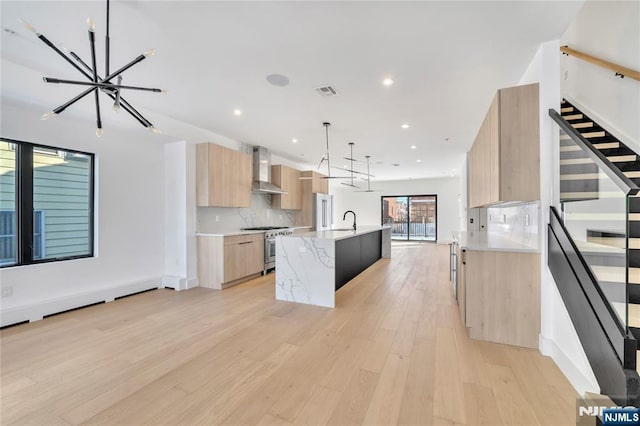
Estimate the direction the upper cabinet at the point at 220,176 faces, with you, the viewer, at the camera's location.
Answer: facing the viewer and to the right of the viewer

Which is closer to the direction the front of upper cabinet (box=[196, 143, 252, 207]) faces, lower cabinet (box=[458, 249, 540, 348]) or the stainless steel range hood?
the lower cabinet

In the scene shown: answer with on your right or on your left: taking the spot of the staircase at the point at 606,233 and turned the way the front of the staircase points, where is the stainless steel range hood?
on your right

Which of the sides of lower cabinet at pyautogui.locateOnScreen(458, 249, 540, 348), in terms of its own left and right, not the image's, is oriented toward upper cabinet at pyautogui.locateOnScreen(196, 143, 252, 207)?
front

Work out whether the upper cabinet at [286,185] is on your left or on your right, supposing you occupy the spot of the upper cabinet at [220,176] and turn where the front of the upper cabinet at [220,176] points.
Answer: on your left

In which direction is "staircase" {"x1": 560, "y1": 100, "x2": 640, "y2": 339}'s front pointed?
toward the camera

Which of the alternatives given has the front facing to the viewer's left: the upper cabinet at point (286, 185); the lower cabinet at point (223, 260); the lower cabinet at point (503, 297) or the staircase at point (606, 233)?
the lower cabinet at point (503, 297)

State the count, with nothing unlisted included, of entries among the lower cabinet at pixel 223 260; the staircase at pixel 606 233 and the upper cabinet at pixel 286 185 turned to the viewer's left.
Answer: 0

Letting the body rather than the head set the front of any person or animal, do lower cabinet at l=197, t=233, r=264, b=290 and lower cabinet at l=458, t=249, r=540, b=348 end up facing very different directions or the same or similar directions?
very different directions

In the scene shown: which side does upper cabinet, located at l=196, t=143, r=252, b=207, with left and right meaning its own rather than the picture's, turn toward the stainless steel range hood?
left

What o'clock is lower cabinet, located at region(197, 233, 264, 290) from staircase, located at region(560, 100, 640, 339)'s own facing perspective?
The lower cabinet is roughly at 3 o'clock from the staircase.

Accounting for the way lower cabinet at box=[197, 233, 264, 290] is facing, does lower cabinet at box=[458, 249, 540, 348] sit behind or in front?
in front

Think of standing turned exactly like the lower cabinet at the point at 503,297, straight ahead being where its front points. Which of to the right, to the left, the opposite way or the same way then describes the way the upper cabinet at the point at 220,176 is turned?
the opposite way

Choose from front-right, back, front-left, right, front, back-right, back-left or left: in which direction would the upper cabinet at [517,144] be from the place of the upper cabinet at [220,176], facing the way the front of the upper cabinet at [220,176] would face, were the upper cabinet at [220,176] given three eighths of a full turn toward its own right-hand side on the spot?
back-left

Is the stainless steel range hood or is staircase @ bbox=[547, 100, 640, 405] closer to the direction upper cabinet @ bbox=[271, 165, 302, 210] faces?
the staircase

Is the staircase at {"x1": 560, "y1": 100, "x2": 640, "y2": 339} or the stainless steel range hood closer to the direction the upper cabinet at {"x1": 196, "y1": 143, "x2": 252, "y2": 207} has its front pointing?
the staircase

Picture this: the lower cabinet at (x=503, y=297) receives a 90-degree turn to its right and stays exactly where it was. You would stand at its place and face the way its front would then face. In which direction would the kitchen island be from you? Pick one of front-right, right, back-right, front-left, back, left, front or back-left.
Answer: left

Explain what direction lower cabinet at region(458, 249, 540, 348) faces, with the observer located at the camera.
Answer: facing to the left of the viewer
